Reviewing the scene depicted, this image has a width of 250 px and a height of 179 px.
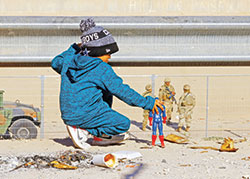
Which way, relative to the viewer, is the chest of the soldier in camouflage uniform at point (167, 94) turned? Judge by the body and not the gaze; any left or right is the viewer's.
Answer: facing the viewer

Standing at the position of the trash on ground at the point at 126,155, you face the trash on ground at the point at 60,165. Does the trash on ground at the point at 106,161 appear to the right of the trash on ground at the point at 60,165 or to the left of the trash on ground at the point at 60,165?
left

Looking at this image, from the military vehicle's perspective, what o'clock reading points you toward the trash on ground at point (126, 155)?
The trash on ground is roughly at 2 o'clock from the military vehicle.

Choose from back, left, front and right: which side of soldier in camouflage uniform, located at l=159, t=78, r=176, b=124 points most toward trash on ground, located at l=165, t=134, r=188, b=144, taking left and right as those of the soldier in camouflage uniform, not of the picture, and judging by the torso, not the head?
front

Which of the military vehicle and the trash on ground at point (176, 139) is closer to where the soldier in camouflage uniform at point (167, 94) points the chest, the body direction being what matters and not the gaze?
the trash on ground

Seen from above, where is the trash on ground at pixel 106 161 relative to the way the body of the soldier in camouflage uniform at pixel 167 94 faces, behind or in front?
in front

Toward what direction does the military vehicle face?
to the viewer's right

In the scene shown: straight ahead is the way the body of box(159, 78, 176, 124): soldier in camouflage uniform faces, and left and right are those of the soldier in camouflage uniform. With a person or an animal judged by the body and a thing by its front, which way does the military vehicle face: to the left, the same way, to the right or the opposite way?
to the left

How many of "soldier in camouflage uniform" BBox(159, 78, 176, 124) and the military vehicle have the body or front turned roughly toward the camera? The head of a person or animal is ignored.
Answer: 1

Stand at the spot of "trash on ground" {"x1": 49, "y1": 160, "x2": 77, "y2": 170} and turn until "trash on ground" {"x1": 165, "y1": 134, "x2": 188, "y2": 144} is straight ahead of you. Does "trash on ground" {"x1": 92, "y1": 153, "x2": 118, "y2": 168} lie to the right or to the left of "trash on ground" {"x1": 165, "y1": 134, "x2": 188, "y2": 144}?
right

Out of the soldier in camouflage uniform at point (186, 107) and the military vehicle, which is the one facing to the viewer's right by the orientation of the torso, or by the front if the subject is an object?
the military vehicle

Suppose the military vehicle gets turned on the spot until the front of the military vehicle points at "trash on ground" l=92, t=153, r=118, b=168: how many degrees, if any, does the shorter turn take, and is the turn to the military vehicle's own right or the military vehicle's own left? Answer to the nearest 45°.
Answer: approximately 90° to the military vehicle's own right

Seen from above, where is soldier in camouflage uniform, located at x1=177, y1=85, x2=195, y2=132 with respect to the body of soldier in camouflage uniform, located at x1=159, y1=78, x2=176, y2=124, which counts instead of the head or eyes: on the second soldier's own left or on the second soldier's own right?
on the second soldier's own left
